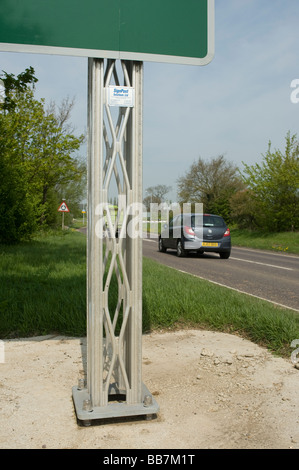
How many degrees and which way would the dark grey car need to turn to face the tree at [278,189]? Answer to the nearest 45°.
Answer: approximately 45° to its right

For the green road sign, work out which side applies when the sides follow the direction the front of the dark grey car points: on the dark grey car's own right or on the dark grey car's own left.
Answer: on the dark grey car's own left

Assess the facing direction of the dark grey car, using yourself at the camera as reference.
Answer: facing away from the viewer and to the left of the viewer

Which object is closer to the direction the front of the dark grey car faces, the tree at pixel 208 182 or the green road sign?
the tree

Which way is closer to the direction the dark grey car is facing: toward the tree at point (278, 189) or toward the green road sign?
the tree

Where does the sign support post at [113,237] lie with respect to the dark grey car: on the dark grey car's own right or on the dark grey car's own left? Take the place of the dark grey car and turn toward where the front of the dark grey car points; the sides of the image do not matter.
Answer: on the dark grey car's own left

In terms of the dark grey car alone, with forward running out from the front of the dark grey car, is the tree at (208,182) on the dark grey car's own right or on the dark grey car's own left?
on the dark grey car's own right

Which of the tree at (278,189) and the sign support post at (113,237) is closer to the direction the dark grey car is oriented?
the tree
